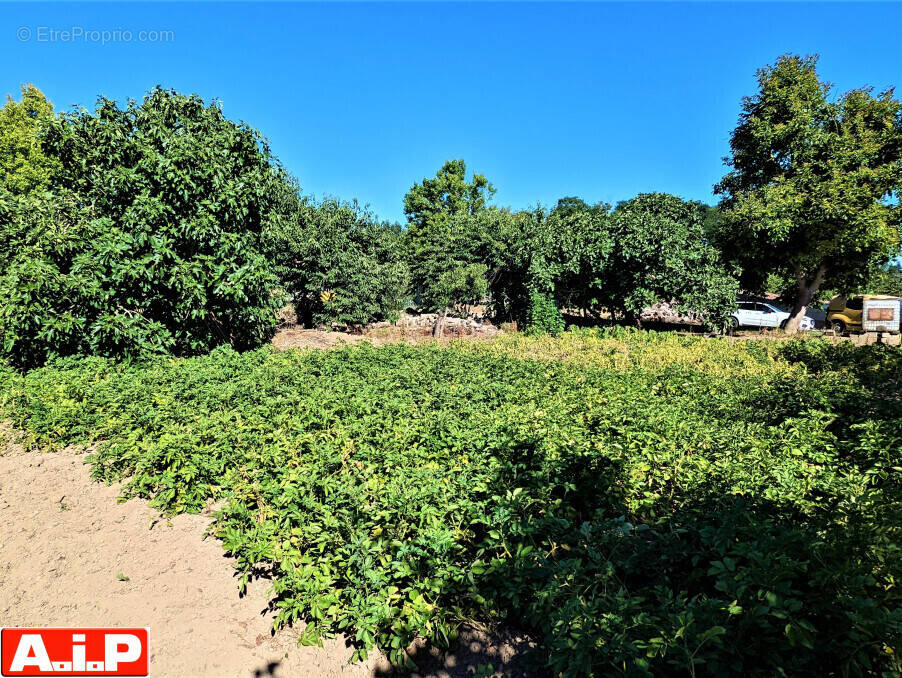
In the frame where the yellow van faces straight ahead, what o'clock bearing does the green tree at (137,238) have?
The green tree is roughly at 10 o'clock from the yellow van.

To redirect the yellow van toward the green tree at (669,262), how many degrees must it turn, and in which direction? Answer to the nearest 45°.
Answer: approximately 45° to its left

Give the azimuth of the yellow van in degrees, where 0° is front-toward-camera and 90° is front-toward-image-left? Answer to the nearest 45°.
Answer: approximately 90°

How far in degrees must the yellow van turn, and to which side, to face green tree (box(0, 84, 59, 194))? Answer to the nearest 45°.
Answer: approximately 45° to its left

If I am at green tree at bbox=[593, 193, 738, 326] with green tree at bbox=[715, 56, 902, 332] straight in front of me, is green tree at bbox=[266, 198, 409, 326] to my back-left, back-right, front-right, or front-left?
back-right
